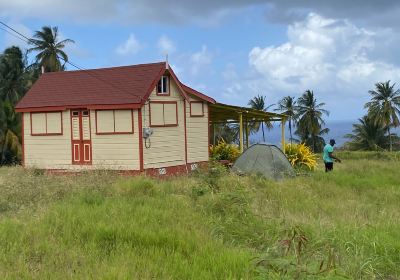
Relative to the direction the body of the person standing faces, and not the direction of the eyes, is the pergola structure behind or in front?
behind

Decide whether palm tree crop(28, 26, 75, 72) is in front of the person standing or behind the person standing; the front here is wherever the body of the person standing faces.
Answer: behind

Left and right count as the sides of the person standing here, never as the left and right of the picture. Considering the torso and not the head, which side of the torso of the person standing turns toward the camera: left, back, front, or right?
right

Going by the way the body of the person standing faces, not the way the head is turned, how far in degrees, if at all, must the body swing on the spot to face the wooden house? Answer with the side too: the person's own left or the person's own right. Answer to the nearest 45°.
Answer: approximately 135° to the person's own right

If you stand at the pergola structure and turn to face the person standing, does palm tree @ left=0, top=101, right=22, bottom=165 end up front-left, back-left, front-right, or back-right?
back-right
